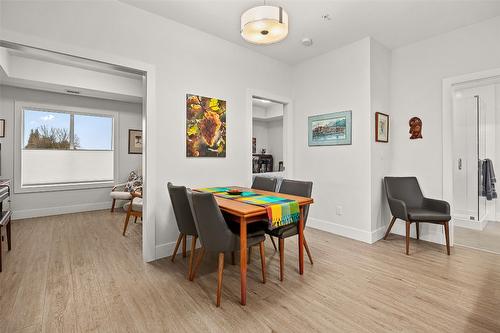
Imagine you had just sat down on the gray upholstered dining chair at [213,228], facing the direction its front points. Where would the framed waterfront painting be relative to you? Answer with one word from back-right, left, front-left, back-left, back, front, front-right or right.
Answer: front

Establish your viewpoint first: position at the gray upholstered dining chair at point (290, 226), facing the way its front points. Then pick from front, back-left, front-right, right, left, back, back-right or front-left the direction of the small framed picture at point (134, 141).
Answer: right

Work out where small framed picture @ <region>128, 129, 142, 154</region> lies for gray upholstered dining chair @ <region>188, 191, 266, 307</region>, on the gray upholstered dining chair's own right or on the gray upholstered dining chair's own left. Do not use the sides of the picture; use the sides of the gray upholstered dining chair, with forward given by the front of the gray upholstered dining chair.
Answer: on the gray upholstered dining chair's own left

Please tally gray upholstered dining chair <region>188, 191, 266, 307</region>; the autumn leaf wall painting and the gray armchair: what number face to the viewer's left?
0

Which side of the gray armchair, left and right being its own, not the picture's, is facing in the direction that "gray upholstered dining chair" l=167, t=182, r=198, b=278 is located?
right

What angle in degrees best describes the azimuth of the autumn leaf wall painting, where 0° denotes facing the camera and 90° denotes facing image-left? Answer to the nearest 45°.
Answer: approximately 315°

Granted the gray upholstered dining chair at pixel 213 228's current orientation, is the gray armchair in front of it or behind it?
in front

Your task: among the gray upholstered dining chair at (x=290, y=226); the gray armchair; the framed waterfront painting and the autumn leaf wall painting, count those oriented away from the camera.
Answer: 0

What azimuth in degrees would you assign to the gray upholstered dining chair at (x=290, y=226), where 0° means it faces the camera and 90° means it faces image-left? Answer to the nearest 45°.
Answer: approximately 45°

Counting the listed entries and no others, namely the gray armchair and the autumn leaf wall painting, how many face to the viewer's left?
0

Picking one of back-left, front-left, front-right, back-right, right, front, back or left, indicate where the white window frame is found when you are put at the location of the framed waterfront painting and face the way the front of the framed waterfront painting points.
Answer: front-right

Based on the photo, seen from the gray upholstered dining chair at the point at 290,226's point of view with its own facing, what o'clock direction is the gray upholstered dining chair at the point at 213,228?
the gray upholstered dining chair at the point at 213,228 is roughly at 12 o'clock from the gray upholstered dining chair at the point at 290,226.

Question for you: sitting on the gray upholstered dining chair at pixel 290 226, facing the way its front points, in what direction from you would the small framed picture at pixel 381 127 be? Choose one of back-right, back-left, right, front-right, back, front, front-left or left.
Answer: back
